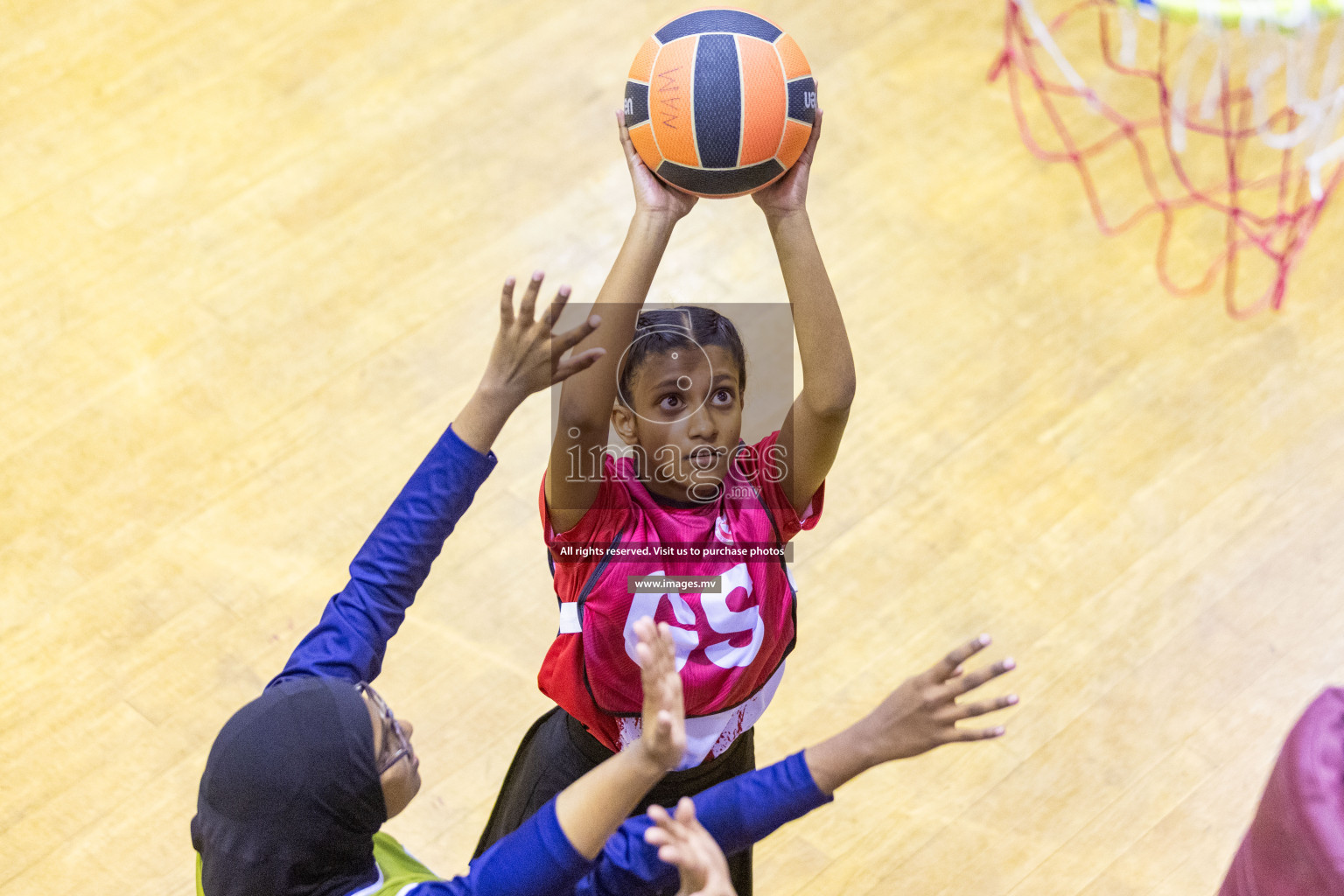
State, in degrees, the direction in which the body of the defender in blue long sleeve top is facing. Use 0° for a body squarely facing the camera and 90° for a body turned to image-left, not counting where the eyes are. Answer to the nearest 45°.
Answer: approximately 225°
